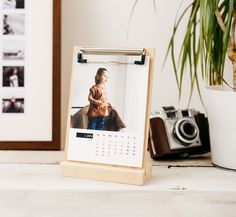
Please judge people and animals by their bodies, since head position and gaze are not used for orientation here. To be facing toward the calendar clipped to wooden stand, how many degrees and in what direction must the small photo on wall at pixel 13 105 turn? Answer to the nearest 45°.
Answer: approximately 45° to its left

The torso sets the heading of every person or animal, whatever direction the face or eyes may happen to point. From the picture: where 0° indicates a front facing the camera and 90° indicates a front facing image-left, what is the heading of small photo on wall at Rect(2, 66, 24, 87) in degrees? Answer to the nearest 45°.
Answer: approximately 0°
